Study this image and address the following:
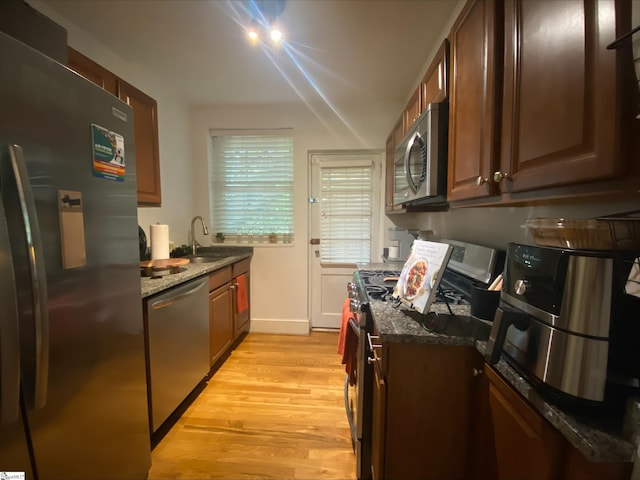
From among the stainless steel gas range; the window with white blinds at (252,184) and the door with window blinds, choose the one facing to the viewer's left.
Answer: the stainless steel gas range

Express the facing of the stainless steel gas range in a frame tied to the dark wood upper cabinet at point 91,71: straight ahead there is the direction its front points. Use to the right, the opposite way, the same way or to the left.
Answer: the opposite way

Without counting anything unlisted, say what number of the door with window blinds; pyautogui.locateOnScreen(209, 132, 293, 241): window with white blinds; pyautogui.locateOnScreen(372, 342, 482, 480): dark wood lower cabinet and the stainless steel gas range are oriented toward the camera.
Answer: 2

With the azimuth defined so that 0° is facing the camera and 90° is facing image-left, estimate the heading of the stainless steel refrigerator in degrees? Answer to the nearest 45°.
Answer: approximately 315°

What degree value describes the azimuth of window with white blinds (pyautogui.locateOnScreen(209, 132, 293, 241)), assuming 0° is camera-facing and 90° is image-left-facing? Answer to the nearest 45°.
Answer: approximately 0°

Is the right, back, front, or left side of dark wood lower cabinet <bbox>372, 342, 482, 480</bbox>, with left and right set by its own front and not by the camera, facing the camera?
left

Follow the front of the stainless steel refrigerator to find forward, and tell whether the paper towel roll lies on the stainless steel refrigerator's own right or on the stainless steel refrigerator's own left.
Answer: on the stainless steel refrigerator's own left

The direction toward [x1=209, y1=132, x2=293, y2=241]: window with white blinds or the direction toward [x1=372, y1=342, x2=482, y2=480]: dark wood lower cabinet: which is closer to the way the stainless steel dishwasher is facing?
the dark wood lower cabinet

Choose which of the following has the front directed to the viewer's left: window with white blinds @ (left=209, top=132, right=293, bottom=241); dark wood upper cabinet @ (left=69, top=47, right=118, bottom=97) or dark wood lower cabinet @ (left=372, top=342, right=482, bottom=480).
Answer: the dark wood lower cabinet

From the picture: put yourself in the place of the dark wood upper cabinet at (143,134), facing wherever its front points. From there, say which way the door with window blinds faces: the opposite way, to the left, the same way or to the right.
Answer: to the right

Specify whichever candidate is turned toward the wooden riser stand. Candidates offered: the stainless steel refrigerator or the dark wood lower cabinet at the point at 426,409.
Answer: the dark wood lower cabinet

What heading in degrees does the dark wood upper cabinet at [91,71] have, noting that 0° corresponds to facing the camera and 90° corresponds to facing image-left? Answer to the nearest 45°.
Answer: approximately 315°
